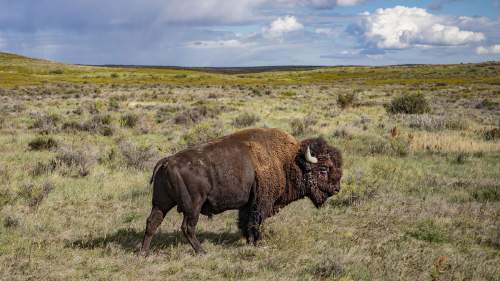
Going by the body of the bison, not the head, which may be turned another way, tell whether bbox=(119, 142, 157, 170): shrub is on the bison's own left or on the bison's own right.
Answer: on the bison's own left

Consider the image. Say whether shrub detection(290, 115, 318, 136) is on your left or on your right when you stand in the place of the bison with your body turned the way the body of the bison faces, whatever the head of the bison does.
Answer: on your left

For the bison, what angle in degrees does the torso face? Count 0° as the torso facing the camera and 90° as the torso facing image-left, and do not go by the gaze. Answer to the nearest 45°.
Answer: approximately 270°

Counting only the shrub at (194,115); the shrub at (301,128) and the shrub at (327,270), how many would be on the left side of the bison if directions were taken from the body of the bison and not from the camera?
2

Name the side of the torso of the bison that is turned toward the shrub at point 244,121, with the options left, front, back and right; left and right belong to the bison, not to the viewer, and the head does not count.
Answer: left

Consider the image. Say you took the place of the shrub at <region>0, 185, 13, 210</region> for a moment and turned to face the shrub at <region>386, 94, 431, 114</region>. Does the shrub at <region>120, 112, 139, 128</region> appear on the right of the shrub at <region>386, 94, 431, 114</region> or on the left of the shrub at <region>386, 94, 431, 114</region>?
left

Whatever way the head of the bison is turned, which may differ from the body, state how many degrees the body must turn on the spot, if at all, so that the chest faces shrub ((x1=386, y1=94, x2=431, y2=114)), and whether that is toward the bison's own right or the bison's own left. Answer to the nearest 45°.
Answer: approximately 45° to the bison's own left

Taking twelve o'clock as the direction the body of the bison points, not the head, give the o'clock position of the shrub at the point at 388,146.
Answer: The shrub is roughly at 10 o'clock from the bison.

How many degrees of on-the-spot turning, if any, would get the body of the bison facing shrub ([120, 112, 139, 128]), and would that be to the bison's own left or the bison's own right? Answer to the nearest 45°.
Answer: approximately 90° to the bison's own left

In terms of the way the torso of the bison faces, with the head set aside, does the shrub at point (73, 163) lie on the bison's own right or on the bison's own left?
on the bison's own left

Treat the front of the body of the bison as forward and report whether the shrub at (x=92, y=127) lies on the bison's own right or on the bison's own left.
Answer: on the bison's own left

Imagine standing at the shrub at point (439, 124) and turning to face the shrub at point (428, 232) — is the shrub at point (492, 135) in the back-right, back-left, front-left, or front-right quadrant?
front-left

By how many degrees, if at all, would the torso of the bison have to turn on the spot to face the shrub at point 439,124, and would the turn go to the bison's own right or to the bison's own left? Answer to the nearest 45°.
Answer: approximately 45° to the bison's own left

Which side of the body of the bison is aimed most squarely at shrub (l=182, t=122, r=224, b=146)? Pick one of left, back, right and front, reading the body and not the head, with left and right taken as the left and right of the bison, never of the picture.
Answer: left

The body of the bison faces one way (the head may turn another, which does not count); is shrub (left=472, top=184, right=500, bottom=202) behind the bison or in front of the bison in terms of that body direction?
in front

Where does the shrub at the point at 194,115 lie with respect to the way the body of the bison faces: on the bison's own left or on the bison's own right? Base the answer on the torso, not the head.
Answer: on the bison's own left
